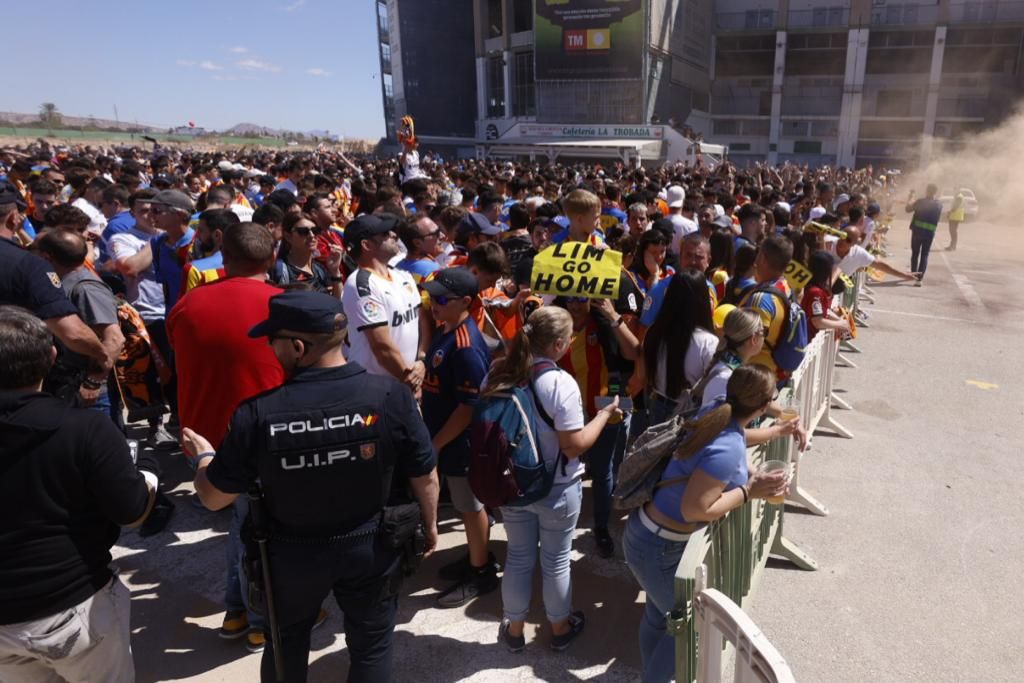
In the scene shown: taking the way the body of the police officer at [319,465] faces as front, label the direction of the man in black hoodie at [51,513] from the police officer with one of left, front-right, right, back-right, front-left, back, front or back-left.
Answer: left

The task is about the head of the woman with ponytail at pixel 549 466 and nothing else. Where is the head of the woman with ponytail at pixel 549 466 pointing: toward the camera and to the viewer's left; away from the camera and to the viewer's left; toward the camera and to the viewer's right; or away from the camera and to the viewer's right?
away from the camera and to the viewer's right

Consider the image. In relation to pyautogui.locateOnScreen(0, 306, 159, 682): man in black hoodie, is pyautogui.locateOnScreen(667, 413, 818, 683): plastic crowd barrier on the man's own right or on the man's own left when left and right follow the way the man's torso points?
on the man's own right

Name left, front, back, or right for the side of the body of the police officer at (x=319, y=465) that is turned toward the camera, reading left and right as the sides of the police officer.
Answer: back

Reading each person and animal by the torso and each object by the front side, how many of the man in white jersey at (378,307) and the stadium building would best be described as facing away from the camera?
0

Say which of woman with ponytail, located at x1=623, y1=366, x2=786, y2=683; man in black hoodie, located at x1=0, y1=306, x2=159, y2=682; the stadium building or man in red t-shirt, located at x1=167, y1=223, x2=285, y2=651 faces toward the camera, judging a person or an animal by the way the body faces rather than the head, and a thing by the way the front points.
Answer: the stadium building

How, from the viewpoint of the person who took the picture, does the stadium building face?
facing the viewer

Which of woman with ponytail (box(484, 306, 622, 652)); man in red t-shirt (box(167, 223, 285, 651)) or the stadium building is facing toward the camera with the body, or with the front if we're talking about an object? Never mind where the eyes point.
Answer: the stadium building

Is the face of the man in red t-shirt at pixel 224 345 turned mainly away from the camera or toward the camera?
away from the camera

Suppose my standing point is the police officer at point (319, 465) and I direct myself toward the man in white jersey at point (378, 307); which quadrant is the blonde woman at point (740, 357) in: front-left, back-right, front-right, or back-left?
front-right

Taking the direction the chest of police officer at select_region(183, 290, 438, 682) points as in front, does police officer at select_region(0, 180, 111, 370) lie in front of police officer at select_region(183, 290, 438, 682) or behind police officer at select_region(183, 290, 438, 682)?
in front

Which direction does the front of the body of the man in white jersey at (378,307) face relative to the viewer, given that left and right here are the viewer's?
facing the viewer and to the right of the viewer

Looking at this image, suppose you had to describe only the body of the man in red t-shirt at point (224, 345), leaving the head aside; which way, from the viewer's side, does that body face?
away from the camera

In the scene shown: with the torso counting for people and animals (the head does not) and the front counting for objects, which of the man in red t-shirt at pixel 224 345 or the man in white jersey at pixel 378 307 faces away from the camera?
the man in red t-shirt

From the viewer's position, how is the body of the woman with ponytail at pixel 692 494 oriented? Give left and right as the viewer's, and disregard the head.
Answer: facing away from the viewer and to the right of the viewer

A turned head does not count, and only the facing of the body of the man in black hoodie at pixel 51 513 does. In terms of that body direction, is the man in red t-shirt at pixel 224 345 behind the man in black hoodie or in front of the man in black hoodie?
in front

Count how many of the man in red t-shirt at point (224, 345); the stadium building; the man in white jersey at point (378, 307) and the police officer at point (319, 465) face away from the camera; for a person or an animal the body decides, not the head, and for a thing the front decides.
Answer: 2

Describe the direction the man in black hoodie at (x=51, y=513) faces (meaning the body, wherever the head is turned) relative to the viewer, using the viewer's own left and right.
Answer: facing away from the viewer and to the right of the viewer

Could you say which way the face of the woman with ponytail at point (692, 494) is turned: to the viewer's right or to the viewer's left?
to the viewer's right
